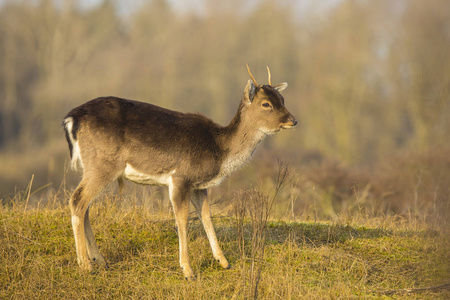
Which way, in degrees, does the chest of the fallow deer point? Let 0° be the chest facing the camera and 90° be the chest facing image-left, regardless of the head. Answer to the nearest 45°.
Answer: approximately 270°

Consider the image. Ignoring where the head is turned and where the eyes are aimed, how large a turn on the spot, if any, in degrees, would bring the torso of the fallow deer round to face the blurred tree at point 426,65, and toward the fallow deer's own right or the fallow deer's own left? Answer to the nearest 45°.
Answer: approximately 45° to the fallow deer's own left
